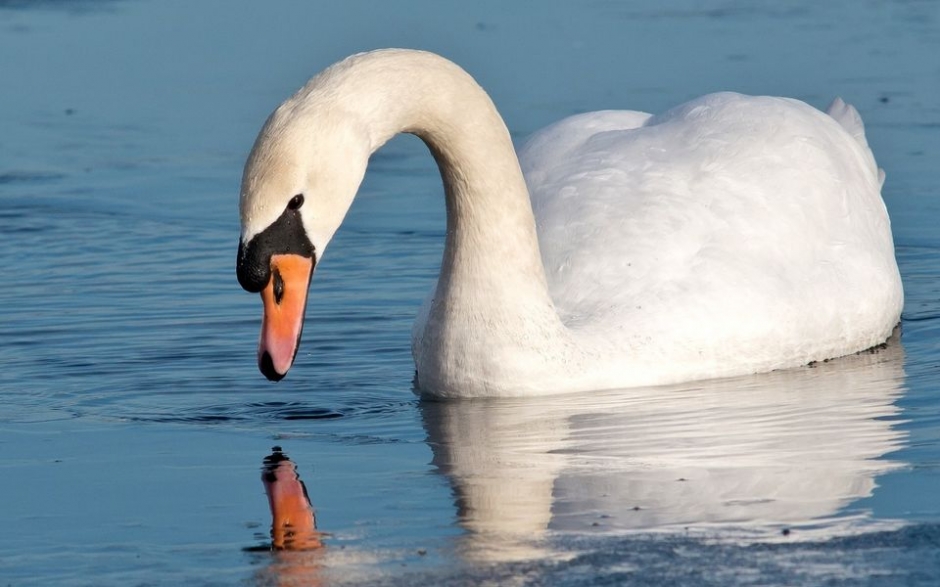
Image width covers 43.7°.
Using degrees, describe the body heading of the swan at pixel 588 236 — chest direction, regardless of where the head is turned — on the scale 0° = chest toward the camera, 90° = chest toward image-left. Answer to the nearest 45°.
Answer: approximately 45°
